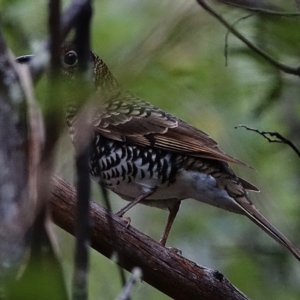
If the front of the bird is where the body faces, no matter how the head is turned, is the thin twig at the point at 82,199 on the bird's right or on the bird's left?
on the bird's left

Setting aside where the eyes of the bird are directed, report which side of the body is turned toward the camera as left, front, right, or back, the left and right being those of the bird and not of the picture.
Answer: left
